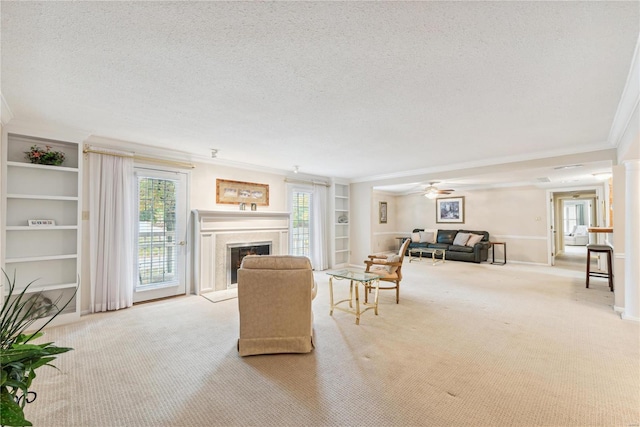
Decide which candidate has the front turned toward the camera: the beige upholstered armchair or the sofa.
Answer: the sofa

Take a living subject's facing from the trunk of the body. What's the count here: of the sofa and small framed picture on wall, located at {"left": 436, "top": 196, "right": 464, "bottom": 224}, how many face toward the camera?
2

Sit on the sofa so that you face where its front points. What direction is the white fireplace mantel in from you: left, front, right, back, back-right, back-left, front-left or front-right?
front-right

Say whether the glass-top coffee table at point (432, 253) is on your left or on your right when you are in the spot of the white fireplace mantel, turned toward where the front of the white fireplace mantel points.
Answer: on your left

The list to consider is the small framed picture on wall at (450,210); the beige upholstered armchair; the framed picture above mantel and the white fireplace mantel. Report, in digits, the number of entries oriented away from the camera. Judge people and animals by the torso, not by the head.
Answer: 1

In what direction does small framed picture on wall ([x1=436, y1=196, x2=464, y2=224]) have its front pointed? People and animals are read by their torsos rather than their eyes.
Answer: toward the camera

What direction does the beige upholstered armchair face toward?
away from the camera

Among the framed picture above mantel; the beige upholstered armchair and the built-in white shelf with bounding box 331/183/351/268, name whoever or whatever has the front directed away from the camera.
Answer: the beige upholstered armchair

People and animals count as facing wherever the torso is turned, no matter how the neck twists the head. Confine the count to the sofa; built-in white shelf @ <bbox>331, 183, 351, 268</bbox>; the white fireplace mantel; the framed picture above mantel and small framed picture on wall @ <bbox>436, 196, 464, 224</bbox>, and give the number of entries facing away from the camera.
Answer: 0

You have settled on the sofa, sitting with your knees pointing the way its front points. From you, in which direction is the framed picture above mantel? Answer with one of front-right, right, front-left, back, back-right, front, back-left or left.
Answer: front-right

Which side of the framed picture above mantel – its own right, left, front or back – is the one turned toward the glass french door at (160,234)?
right

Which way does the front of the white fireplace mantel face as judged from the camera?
facing the viewer and to the right of the viewer
